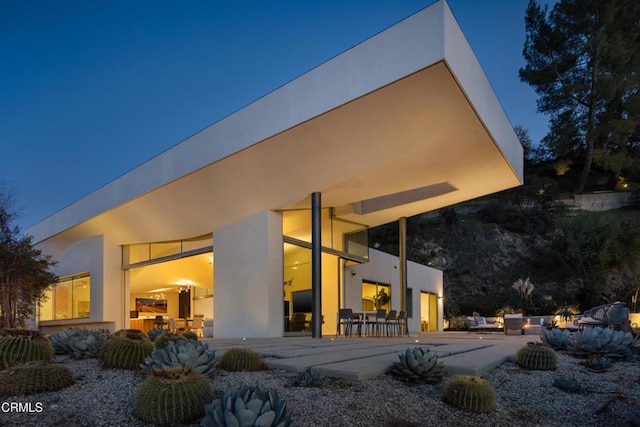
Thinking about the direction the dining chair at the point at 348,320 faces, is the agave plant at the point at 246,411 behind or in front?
behind

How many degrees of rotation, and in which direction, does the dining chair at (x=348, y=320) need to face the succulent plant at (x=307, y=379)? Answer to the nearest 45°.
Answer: approximately 135° to its right

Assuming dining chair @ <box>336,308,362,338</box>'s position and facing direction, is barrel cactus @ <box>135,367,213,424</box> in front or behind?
behind

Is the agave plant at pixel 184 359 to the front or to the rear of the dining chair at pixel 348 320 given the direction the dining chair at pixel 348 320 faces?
to the rear

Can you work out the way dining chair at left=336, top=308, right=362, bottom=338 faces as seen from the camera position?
facing away from the viewer and to the right of the viewer

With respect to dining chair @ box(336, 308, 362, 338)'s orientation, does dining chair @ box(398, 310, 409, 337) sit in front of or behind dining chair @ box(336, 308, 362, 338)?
in front

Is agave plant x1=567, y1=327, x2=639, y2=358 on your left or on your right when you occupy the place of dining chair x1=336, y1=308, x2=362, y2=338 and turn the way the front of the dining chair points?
on your right

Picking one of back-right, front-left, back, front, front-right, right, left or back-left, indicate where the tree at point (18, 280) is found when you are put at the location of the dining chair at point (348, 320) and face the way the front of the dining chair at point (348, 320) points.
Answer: back-left

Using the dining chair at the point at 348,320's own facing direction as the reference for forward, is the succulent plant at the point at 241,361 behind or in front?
behind

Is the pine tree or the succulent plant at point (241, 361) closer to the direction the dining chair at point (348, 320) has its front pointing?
the pine tree
